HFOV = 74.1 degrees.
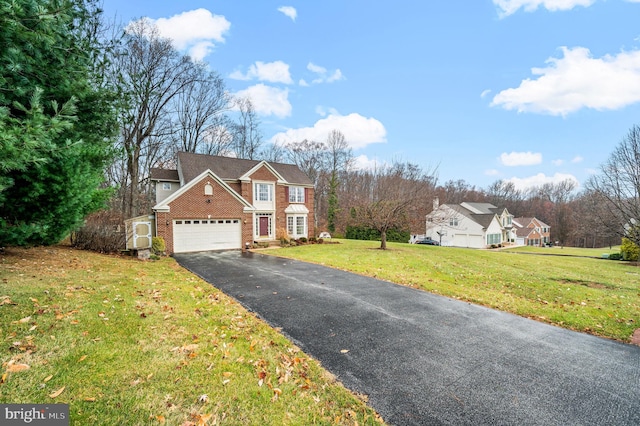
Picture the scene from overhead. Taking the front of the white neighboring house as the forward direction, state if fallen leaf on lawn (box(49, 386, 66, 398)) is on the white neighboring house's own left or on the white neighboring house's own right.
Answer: on the white neighboring house's own right

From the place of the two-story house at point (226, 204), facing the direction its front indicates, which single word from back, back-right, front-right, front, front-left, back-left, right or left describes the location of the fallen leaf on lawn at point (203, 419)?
front-right

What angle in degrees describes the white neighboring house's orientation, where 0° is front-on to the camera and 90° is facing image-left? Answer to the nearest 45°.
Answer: approximately 315°

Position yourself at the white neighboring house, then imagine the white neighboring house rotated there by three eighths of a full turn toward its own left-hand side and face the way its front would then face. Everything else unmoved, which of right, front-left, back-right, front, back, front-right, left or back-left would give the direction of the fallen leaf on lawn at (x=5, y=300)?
back

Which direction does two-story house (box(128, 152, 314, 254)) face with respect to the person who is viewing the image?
facing the viewer and to the right of the viewer

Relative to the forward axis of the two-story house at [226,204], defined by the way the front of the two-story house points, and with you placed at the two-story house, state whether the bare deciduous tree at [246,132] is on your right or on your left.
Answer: on your left

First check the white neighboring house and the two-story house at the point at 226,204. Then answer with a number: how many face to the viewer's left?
0

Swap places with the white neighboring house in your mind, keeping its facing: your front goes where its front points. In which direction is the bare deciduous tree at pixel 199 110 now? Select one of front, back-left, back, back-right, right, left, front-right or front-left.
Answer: right
